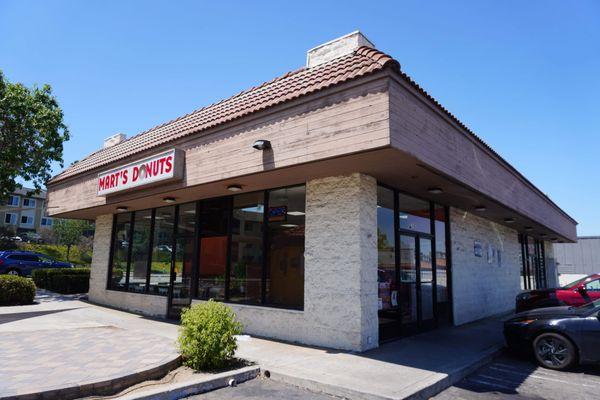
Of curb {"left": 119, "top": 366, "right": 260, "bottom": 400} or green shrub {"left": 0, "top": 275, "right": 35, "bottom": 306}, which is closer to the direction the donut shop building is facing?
the curb

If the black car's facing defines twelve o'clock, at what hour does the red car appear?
The red car is roughly at 3 o'clock from the black car.

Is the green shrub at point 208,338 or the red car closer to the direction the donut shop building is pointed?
the green shrub

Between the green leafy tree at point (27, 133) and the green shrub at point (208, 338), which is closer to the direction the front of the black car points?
the green leafy tree

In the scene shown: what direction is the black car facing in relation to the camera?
to the viewer's left

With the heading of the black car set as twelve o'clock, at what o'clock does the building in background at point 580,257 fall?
The building in background is roughly at 3 o'clock from the black car.

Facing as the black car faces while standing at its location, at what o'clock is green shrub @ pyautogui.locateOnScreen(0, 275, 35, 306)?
The green shrub is roughly at 12 o'clock from the black car.

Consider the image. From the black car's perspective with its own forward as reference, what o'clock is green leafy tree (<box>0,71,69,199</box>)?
The green leafy tree is roughly at 12 o'clock from the black car.

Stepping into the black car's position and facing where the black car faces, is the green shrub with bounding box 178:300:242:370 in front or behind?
in front
